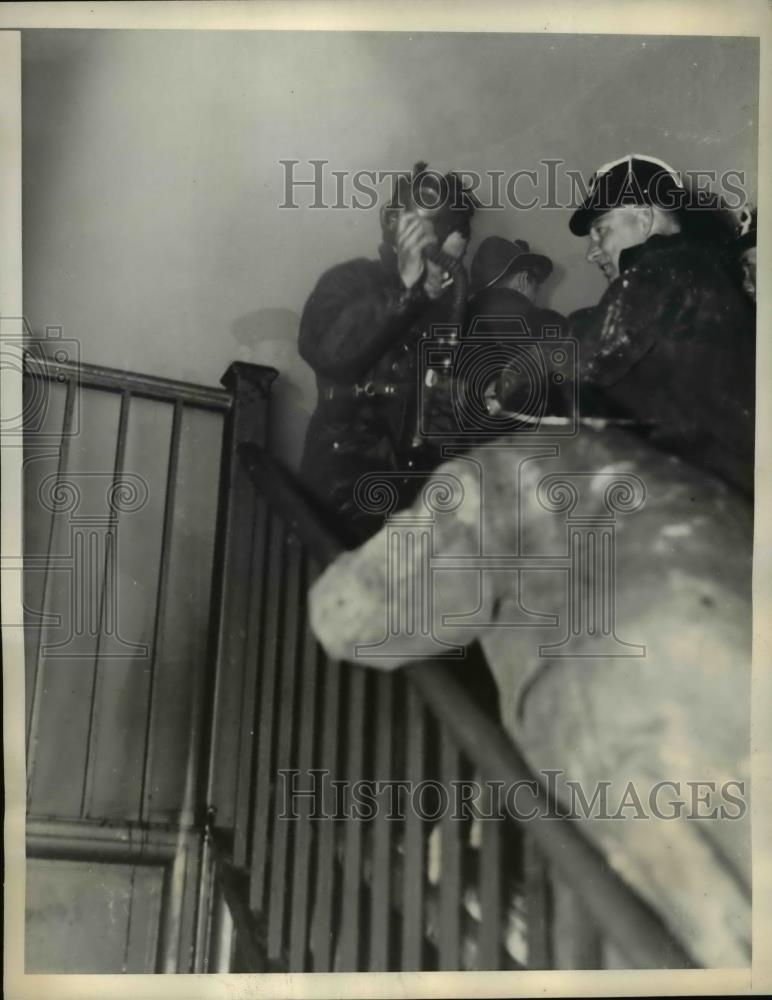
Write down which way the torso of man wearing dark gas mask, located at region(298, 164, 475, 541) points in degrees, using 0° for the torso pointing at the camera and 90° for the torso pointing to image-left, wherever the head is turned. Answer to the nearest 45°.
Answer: approximately 315°

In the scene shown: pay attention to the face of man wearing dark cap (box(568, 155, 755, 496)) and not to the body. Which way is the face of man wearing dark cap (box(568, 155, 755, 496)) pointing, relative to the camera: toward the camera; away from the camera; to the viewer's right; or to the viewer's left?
to the viewer's left
